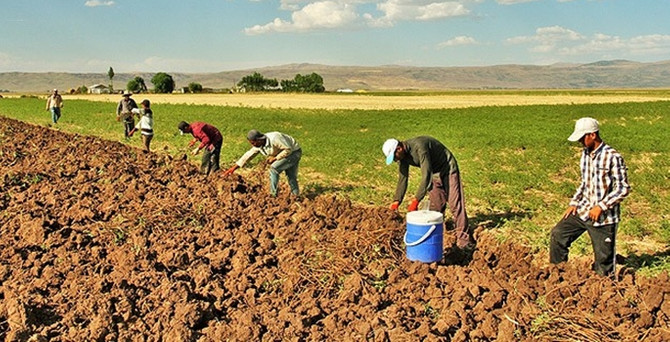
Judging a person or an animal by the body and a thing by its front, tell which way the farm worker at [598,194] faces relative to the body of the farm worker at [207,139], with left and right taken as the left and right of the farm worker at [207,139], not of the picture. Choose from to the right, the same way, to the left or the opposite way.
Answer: the same way

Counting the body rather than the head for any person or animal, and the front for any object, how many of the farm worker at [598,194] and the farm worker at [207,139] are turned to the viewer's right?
0

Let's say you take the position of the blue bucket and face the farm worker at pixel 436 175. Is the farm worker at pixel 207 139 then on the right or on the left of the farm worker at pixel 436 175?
left

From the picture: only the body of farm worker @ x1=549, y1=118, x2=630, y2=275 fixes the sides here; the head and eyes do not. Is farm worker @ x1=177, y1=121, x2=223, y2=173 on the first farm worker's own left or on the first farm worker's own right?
on the first farm worker's own right

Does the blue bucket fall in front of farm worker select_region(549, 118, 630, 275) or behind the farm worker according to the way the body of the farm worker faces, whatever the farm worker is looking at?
in front

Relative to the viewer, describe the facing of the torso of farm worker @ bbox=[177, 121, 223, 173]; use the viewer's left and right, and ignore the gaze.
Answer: facing to the left of the viewer

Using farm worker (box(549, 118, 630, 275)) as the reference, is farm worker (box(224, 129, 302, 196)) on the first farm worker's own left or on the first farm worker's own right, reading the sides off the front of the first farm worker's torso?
on the first farm worker's own right

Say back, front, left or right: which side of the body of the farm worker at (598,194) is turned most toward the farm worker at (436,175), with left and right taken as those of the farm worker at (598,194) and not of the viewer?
right

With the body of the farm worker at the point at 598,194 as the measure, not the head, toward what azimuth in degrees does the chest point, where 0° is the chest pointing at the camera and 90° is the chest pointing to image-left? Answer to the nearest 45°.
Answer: approximately 45°

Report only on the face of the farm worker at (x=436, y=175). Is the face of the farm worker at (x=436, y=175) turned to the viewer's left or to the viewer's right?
to the viewer's left

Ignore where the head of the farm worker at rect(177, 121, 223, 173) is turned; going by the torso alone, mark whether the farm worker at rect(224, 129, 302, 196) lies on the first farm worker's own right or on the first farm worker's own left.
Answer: on the first farm worker's own left

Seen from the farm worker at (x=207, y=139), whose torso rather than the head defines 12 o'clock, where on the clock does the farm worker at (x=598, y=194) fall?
the farm worker at (x=598, y=194) is roughly at 8 o'clock from the farm worker at (x=207, y=139).
